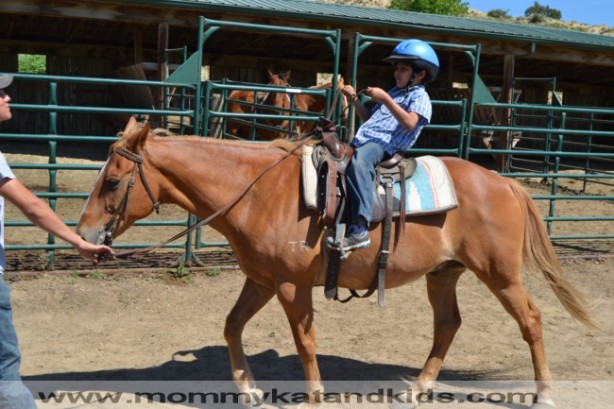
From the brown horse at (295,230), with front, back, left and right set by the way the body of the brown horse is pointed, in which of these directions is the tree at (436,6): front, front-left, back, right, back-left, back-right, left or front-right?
right

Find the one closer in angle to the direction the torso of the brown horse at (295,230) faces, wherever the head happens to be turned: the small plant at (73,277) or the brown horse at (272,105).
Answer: the small plant

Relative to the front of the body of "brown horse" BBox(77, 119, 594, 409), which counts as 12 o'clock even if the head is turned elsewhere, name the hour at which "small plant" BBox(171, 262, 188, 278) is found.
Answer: The small plant is roughly at 2 o'clock from the brown horse.

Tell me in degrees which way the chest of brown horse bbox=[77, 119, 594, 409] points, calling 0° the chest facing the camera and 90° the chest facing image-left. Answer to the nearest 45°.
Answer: approximately 90°

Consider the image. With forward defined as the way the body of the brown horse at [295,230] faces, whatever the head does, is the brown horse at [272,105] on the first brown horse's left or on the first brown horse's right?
on the first brown horse's right

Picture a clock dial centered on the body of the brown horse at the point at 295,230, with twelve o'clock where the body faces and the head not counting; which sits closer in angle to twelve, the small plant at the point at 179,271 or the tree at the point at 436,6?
the small plant

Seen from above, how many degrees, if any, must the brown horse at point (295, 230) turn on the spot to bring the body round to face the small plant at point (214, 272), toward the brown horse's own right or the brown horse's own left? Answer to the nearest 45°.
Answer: approximately 90° to the brown horse's own right

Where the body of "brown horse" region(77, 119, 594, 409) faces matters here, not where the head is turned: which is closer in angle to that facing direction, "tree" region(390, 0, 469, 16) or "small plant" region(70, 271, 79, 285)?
the small plant
